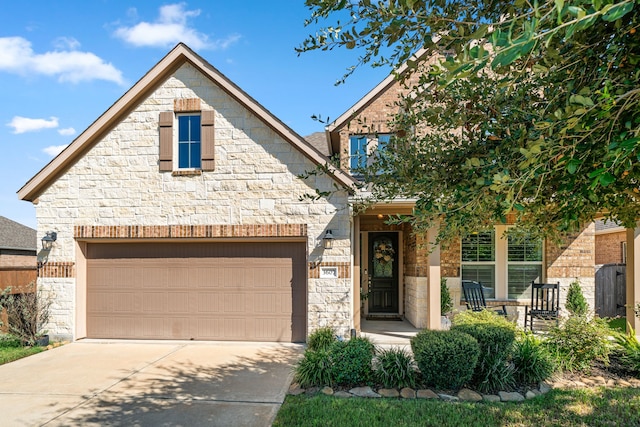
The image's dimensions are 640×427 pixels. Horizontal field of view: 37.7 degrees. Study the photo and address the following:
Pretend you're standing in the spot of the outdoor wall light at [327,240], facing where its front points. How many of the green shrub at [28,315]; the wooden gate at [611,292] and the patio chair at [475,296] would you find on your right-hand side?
1

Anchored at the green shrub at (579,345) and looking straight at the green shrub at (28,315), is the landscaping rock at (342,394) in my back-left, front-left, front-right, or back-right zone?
front-left

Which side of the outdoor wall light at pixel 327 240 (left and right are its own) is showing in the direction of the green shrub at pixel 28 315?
right

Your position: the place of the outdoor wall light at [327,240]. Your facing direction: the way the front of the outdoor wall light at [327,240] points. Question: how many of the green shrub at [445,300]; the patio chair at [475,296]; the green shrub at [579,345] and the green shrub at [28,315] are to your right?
1

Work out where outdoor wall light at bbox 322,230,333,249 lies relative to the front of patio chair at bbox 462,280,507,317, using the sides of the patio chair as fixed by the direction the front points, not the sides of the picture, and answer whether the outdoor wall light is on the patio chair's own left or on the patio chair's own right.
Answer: on the patio chair's own right

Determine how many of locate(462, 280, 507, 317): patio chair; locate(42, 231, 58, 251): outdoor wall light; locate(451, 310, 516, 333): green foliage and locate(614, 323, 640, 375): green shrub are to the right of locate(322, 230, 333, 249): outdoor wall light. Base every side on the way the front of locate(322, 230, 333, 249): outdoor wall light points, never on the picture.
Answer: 1

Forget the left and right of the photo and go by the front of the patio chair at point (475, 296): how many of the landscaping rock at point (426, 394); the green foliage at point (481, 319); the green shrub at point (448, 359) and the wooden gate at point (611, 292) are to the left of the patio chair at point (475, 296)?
1

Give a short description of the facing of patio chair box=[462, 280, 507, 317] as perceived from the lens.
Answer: facing the viewer and to the right of the viewer

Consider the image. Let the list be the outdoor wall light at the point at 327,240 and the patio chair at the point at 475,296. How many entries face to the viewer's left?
0

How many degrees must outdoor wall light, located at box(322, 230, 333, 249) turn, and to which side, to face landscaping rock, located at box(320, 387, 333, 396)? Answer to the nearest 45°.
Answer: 0° — it already faces it

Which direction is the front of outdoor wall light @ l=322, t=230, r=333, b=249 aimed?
toward the camera

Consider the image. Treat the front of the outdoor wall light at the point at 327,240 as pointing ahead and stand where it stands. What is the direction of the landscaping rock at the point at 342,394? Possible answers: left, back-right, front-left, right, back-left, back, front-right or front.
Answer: front

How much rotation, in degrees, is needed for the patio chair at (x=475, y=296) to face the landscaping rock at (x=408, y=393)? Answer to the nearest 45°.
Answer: approximately 45° to its right

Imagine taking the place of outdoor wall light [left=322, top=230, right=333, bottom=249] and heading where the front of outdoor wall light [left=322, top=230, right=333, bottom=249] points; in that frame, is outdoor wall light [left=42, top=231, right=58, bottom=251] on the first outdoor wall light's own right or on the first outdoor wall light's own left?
on the first outdoor wall light's own right
